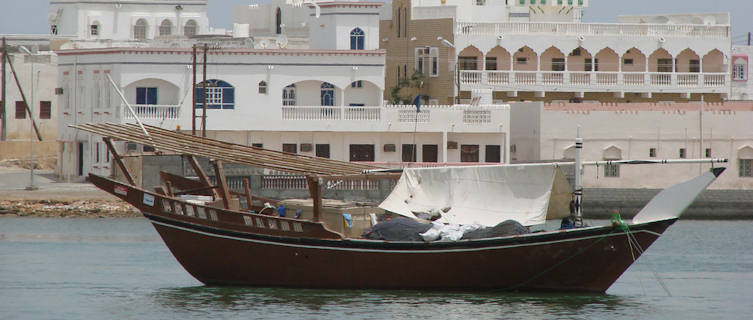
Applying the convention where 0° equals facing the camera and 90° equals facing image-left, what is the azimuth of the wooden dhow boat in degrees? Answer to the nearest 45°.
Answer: approximately 270°
